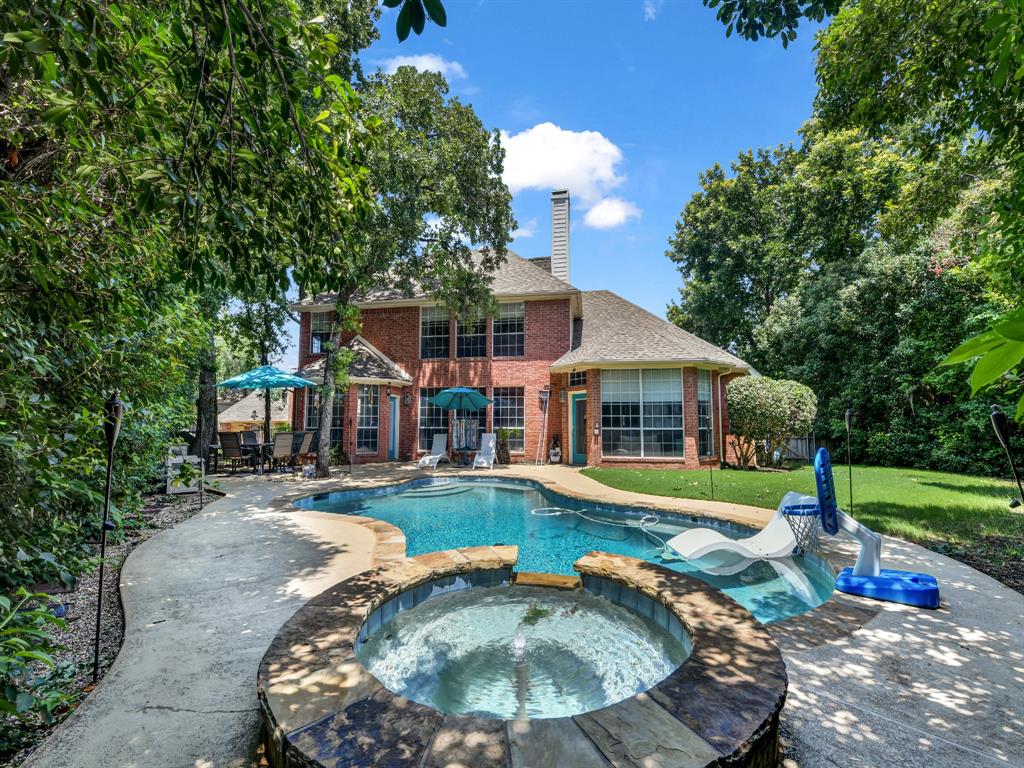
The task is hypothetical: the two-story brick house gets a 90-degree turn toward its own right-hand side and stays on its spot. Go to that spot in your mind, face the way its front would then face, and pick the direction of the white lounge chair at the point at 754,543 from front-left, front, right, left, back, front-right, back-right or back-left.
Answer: right

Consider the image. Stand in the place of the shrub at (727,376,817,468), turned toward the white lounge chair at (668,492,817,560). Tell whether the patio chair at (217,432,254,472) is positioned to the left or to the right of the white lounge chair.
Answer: right

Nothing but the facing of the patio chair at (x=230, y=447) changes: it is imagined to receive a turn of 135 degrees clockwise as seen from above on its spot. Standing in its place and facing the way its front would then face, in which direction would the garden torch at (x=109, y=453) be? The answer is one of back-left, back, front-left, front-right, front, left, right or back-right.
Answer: front

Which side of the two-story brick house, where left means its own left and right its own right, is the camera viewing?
back

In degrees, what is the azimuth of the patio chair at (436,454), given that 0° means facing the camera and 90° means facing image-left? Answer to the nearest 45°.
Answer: approximately 45°

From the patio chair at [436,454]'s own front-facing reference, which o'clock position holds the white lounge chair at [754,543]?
The white lounge chair is roughly at 10 o'clock from the patio chair.

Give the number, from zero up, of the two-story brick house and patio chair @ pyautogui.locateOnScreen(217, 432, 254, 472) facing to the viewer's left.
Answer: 0

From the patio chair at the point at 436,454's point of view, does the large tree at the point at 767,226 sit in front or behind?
behind

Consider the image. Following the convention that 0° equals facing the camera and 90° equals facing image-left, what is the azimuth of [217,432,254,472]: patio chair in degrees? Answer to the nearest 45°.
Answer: approximately 225°

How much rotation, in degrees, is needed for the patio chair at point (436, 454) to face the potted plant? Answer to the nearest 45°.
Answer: approximately 135° to its left
